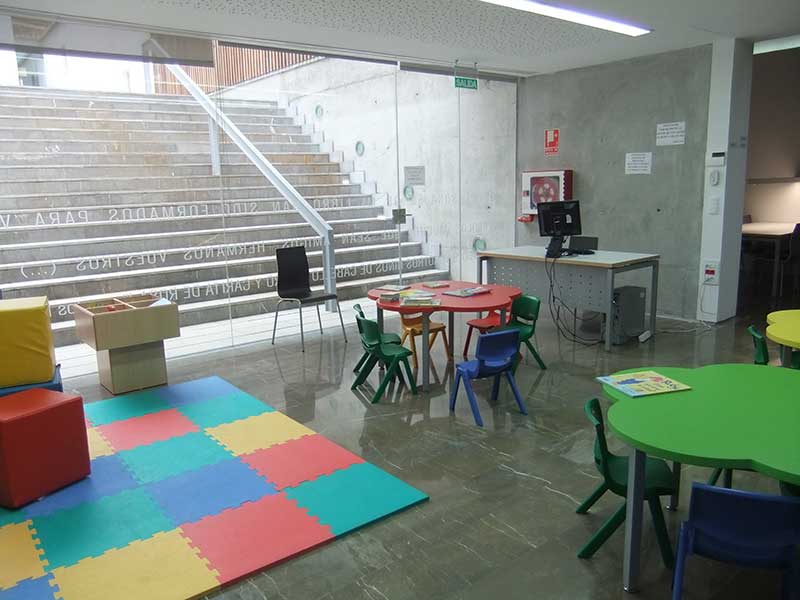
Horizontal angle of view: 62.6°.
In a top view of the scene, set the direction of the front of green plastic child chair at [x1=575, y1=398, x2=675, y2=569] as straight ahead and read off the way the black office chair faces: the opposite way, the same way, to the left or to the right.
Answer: the same way

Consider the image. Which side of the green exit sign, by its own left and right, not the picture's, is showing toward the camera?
front

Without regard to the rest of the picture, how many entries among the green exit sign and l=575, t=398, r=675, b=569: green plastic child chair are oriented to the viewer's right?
1

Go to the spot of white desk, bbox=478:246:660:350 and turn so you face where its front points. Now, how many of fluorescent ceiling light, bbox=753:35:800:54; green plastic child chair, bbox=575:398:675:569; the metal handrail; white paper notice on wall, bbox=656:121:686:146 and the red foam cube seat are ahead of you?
2

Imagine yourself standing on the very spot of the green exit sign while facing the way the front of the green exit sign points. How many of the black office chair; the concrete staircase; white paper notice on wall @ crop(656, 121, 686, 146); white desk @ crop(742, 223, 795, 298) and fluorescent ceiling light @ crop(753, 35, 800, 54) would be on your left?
3

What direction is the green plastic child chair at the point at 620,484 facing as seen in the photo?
to the viewer's right

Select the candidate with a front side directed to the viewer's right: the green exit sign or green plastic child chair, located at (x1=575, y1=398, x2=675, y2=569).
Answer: the green plastic child chair

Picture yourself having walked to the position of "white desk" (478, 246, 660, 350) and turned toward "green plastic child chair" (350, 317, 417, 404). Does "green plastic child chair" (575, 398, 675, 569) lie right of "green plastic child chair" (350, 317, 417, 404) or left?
left

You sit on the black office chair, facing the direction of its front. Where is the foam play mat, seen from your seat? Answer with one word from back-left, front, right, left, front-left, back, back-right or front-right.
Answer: front-right

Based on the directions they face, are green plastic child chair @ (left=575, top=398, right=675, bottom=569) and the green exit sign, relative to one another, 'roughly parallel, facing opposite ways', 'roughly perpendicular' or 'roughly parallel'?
roughly perpendicular

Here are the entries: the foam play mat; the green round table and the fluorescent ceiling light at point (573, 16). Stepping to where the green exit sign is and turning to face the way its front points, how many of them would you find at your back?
0

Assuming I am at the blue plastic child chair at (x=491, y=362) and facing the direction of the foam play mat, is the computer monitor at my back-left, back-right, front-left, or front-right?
back-right

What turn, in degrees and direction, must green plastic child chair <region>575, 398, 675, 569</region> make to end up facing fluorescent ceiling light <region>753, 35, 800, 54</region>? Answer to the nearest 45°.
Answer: approximately 90° to its left

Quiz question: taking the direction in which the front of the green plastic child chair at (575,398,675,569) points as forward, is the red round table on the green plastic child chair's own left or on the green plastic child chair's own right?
on the green plastic child chair's own left
